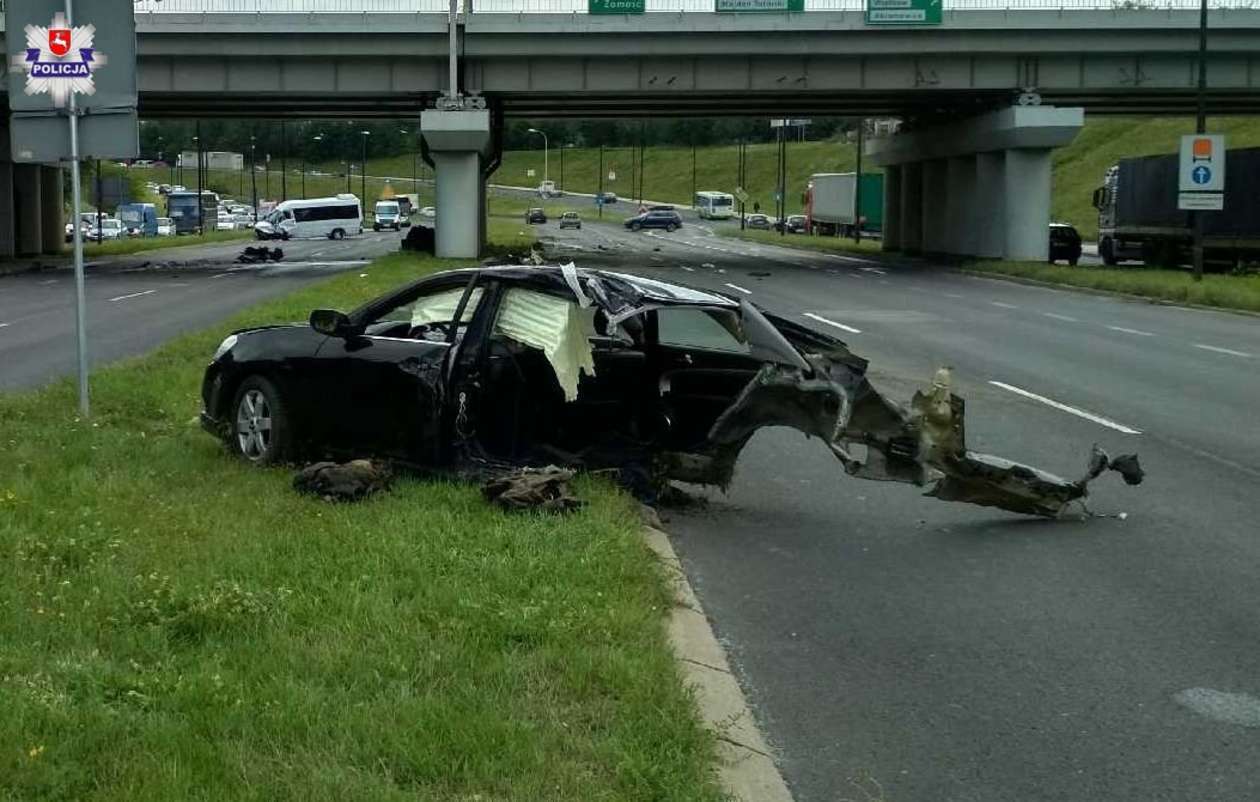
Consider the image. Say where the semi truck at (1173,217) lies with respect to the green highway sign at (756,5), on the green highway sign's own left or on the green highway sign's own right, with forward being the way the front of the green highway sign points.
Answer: on the green highway sign's own left

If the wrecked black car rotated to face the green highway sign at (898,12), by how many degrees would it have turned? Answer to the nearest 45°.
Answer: approximately 90° to its right

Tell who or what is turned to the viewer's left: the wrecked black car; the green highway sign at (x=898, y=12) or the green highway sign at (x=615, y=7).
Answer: the wrecked black car

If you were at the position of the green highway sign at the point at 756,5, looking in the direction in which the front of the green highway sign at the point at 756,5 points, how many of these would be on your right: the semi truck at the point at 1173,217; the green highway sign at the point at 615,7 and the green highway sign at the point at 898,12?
1

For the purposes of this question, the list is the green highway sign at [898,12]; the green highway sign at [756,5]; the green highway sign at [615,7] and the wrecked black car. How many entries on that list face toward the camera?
3

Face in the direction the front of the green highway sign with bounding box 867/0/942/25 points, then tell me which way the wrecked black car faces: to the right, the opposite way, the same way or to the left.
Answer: to the right

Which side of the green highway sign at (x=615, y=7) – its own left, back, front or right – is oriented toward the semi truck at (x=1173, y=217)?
left

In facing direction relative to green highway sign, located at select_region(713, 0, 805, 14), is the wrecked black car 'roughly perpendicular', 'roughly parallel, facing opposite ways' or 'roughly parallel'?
roughly perpendicular

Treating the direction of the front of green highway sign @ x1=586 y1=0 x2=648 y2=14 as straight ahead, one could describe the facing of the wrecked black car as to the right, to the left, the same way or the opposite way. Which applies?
to the right

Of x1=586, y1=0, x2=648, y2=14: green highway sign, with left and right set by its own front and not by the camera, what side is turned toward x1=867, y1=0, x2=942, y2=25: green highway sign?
left

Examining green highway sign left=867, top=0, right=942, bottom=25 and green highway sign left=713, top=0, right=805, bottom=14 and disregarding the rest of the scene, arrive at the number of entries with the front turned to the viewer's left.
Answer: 0

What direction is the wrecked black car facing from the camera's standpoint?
to the viewer's left

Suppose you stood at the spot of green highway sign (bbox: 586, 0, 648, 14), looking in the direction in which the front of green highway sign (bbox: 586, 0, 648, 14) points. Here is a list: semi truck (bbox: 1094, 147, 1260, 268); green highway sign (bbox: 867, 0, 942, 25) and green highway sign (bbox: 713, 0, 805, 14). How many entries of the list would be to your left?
3
